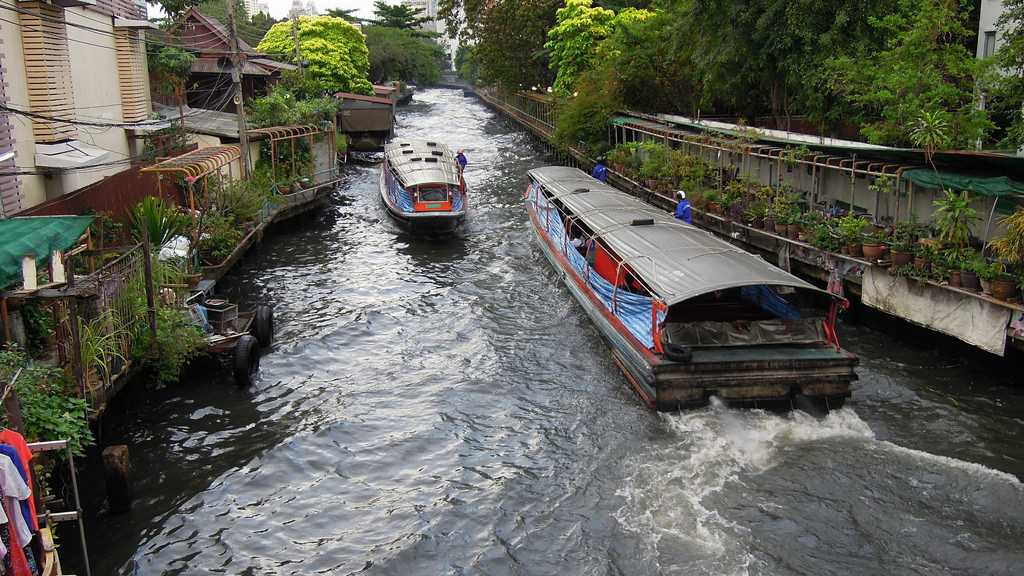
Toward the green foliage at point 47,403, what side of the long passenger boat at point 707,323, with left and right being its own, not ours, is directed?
left

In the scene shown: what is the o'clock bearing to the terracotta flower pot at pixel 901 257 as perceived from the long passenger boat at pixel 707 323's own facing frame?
The terracotta flower pot is roughly at 3 o'clock from the long passenger boat.

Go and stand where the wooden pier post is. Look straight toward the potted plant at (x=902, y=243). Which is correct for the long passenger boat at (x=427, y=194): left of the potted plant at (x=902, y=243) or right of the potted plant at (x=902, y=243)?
left

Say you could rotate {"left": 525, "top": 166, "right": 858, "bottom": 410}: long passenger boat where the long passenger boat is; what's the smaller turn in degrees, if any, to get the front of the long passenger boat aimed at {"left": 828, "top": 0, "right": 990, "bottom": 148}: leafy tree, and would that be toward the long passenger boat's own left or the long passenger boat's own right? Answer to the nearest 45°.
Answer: approximately 90° to the long passenger boat's own right

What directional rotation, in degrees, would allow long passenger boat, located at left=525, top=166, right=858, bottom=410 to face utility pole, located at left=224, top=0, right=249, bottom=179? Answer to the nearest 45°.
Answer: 0° — it already faces it

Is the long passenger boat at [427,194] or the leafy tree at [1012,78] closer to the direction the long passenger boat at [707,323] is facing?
the long passenger boat

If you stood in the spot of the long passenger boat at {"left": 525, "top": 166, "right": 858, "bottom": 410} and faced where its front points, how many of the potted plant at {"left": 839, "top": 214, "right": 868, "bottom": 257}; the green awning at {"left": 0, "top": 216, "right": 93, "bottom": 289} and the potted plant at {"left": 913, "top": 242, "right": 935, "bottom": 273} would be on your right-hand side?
2

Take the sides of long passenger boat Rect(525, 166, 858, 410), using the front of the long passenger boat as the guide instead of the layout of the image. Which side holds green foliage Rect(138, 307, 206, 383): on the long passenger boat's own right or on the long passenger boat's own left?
on the long passenger boat's own left

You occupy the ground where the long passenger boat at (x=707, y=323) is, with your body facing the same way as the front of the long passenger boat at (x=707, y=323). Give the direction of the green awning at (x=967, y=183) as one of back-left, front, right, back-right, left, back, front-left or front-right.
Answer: right

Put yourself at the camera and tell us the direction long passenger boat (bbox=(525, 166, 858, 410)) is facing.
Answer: facing away from the viewer and to the left of the viewer

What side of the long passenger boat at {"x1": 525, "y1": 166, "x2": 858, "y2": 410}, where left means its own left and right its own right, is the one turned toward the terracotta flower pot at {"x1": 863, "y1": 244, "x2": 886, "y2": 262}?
right

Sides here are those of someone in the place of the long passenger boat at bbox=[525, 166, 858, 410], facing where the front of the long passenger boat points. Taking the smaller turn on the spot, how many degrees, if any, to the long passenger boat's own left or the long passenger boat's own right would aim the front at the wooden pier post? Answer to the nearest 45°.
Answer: approximately 90° to the long passenger boat's own left

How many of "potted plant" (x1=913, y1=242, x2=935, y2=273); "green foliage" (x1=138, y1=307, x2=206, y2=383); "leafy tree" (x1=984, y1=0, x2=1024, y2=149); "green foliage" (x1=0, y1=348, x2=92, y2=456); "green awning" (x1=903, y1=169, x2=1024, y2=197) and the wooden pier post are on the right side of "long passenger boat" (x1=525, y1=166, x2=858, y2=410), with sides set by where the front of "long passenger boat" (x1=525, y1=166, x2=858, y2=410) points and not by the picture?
3

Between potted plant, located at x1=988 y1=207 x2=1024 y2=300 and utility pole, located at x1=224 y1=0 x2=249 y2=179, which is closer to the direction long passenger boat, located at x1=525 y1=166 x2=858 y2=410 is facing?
the utility pole

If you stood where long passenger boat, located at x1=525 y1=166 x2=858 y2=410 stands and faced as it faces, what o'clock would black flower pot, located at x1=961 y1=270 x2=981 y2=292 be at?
The black flower pot is roughly at 4 o'clock from the long passenger boat.

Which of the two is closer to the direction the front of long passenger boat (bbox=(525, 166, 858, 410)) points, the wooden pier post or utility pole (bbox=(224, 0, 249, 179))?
the utility pole
